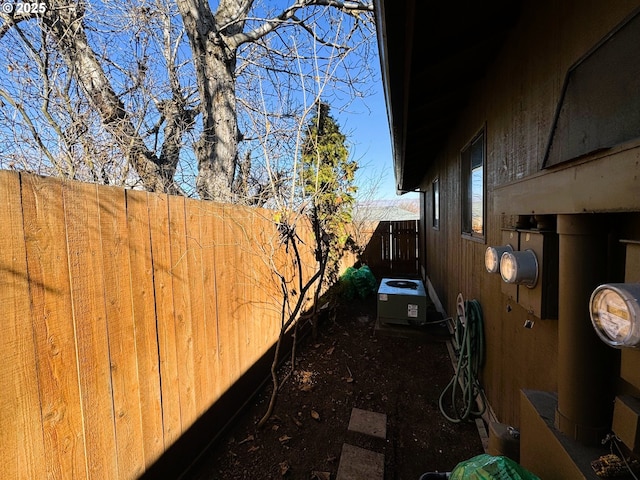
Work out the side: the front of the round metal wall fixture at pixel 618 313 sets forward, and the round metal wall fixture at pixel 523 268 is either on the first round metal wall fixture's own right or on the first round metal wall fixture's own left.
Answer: on the first round metal wall fixture's own right

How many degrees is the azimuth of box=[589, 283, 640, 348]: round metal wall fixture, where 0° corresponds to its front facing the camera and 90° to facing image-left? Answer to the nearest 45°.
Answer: approximately 45°

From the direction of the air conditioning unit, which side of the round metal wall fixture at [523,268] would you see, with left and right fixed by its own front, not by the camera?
right

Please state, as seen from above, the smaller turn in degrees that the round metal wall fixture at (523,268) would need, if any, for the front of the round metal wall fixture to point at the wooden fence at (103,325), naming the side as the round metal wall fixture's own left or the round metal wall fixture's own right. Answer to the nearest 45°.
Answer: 0° — it already faces it

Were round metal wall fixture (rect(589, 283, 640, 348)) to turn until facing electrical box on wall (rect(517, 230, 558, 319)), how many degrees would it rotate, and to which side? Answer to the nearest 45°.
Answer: approximately 135° to its right

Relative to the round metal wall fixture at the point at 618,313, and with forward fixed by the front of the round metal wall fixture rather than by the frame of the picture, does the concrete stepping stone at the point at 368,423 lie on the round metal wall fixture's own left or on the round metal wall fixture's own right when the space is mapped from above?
on the round metal wall fixture's own right

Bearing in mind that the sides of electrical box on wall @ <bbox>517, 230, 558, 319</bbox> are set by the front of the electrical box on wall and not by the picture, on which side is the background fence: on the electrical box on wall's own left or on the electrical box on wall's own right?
on the electrical box on wall's own right

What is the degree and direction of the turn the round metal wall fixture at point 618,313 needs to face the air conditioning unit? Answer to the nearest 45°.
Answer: approximately 90° to its right

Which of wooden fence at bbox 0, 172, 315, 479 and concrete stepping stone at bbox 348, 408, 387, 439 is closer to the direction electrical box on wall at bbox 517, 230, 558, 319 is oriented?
the wooden fence

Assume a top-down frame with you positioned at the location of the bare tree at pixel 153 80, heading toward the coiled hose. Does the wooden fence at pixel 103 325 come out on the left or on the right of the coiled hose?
right
